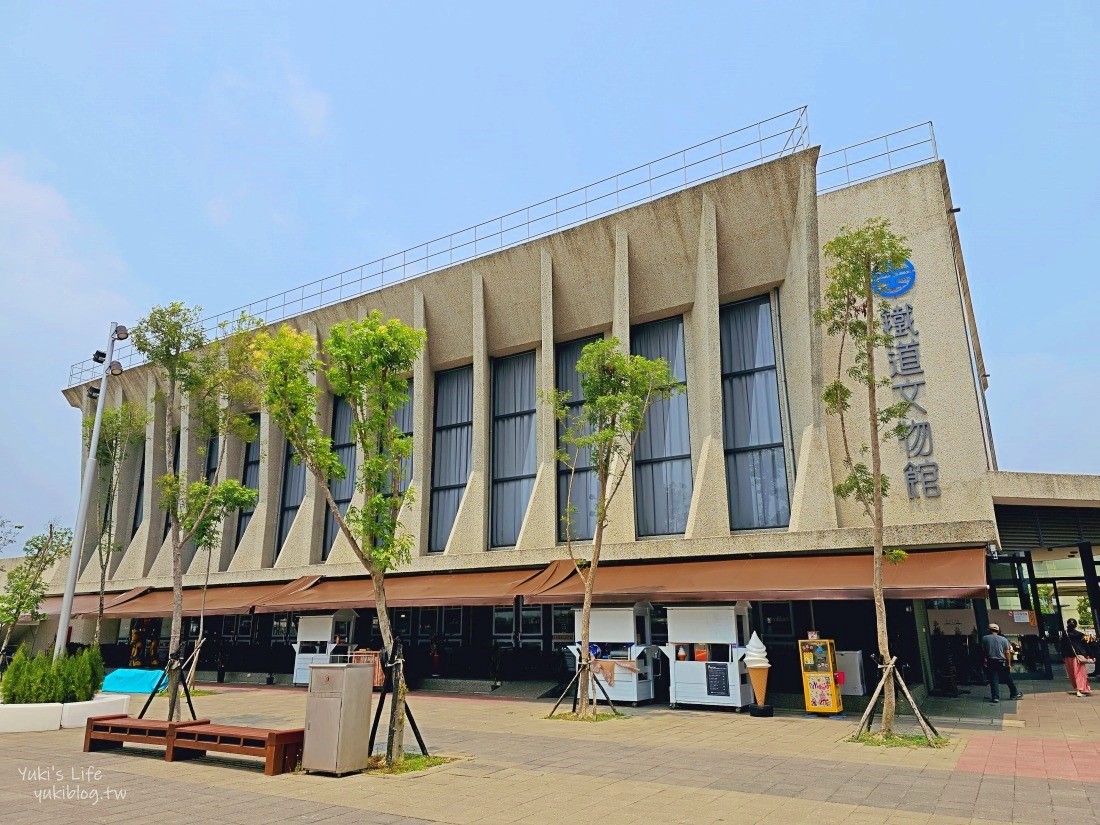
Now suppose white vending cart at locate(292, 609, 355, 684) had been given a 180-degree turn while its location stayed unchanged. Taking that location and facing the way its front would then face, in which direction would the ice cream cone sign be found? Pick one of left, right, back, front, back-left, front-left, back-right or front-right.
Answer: back-right

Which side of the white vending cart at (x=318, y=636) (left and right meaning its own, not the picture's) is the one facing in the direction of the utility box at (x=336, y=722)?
front

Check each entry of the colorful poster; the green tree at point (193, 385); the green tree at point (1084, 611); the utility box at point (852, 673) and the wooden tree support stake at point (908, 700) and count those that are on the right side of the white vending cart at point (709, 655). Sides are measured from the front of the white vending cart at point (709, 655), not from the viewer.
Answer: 1

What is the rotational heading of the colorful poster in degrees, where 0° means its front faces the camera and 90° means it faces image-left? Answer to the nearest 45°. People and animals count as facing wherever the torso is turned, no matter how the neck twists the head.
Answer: approximately 0°

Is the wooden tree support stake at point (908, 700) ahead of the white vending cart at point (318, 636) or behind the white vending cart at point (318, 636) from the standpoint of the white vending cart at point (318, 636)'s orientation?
ahead

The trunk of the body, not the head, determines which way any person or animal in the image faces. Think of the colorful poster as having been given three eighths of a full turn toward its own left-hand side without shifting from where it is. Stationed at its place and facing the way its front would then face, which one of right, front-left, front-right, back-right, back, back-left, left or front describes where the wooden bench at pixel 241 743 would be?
back

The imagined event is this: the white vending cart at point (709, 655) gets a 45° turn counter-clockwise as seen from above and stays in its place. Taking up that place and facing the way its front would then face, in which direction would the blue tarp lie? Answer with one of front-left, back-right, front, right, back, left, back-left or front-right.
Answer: back-right

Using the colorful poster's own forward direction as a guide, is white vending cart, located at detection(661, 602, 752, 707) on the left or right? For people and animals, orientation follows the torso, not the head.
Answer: on its right

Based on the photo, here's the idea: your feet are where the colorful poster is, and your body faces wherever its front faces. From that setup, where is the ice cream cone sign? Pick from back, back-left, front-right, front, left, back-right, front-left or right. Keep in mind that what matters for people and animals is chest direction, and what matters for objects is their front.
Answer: right

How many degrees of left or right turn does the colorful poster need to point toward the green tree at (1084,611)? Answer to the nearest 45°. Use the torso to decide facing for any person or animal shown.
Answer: approximately 135° to its left

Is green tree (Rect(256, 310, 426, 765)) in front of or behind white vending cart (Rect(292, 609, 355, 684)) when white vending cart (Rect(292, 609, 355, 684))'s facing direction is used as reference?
in front

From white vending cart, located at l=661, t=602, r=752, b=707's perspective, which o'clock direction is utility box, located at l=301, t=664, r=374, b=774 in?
The utility box is roughly at 1 o'clock from the white vending cart.

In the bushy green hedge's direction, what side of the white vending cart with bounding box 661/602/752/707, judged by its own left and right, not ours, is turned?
right
